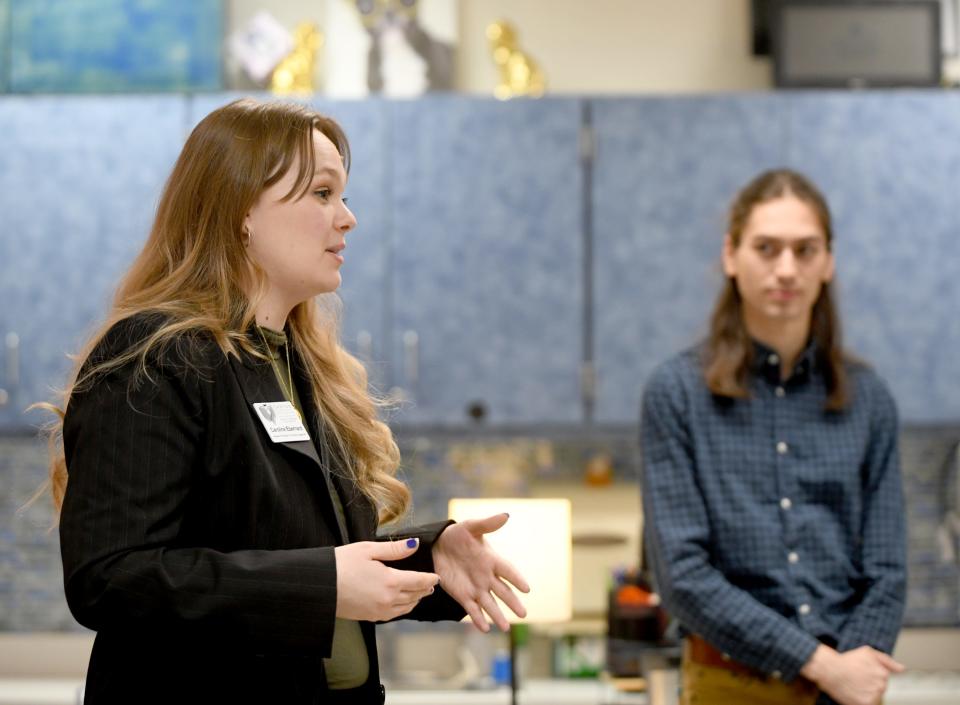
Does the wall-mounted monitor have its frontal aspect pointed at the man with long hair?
yes

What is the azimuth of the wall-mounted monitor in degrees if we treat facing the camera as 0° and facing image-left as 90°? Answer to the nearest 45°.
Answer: approximately 0°

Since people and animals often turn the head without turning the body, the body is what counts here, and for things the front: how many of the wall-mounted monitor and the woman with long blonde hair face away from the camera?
0

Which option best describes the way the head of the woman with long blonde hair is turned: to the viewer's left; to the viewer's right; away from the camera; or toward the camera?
to the viewer's right

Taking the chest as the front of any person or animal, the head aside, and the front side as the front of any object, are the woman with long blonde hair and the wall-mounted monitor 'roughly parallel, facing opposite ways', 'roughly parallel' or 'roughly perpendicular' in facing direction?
roughly perpendicular

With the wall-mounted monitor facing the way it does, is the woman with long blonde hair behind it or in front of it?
in front

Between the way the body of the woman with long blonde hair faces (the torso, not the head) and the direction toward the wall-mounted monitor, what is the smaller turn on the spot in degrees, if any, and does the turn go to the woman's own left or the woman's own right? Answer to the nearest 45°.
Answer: approximately 90° to the woman's own left

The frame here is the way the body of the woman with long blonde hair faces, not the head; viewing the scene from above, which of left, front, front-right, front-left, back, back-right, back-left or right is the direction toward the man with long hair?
left
